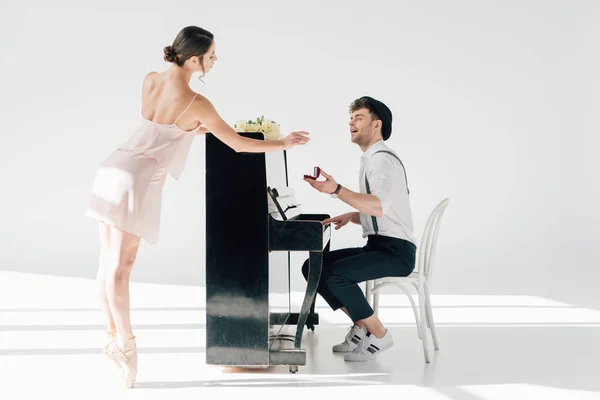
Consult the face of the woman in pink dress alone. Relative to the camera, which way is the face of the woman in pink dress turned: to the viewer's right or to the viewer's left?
to the viewer's right

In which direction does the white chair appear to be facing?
to the viewer's left

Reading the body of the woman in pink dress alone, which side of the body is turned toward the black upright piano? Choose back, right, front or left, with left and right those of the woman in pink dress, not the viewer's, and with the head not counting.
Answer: front

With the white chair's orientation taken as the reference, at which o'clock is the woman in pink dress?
The woman in pink dress is roughly at 11 o'clock from the white chair.

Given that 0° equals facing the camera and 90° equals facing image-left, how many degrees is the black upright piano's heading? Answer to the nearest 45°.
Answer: approximately 270°

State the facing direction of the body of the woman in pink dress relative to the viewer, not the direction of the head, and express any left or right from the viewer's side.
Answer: facing away from the viewer and to the right of the viewer

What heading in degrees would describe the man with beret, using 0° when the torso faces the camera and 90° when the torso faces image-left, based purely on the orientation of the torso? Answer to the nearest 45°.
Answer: approximately 90°

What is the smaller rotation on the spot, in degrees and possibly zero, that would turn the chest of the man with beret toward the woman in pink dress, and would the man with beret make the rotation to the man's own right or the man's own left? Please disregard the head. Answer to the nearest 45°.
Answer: approximately 45° to the man's own left

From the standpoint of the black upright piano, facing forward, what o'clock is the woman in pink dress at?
The woman in pink dress is roughly at 5 o'clock from the black upright piano.

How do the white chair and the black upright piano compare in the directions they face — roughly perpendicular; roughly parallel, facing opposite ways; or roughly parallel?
roughly parallel, facing opposite ways
